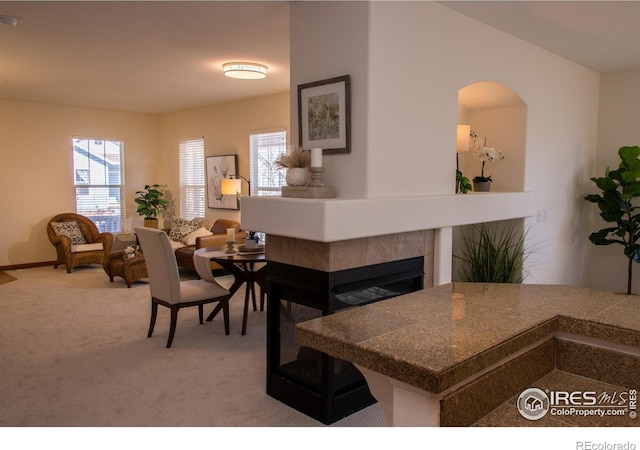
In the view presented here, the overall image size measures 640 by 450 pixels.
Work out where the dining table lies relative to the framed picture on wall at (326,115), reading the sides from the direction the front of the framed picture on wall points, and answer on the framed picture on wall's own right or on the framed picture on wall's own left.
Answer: on the framed picture on wall's own right

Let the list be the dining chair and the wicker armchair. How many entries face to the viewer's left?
0

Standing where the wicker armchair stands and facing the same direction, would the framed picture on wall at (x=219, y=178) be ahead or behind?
ahead

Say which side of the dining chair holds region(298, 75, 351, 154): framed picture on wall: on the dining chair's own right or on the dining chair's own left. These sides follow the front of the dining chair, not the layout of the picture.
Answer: on the dining chair's own right

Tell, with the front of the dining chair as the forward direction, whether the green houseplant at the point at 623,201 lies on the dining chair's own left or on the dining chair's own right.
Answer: on the dining chair's own right

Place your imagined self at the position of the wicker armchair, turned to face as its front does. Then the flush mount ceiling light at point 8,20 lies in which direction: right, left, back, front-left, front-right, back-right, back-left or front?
front-right

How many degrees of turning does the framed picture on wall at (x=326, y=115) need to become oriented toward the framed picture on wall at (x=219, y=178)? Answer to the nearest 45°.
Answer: approximately 135° to its right

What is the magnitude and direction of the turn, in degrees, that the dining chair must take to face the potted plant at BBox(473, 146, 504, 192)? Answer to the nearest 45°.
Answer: approximately 45° to its right

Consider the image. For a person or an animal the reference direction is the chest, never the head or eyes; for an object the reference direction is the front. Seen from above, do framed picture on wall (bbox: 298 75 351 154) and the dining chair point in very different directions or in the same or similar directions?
very different directions

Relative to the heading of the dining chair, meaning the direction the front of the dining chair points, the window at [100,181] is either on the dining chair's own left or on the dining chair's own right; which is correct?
on the dining chair's own left

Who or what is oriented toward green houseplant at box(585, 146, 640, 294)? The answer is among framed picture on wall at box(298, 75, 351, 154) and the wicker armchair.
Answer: the wicker armchair

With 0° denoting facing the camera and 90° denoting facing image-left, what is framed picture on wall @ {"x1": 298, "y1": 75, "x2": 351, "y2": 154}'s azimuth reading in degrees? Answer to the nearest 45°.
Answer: approximately 45°

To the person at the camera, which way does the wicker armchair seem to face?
facing the viewer and to the right of the viewer

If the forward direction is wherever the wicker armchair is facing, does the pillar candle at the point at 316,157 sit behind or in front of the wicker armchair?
in front
